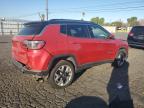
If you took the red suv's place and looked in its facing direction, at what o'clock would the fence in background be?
The fence in background is roughly at 10 o'clock from the red suv.

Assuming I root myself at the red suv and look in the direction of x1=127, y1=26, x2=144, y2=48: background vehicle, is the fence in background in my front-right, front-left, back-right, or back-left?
front-left

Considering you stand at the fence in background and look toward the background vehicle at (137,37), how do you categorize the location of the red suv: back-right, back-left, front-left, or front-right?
front-right

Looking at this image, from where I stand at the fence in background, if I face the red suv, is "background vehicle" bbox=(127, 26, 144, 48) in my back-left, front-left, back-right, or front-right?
front-left

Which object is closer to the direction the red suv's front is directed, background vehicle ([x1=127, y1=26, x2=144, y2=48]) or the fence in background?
the background vehicle

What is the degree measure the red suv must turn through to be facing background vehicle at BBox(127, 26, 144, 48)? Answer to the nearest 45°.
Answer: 0° — it already faces it

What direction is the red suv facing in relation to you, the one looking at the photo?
facing away from the viewer and to the right of the viewer
